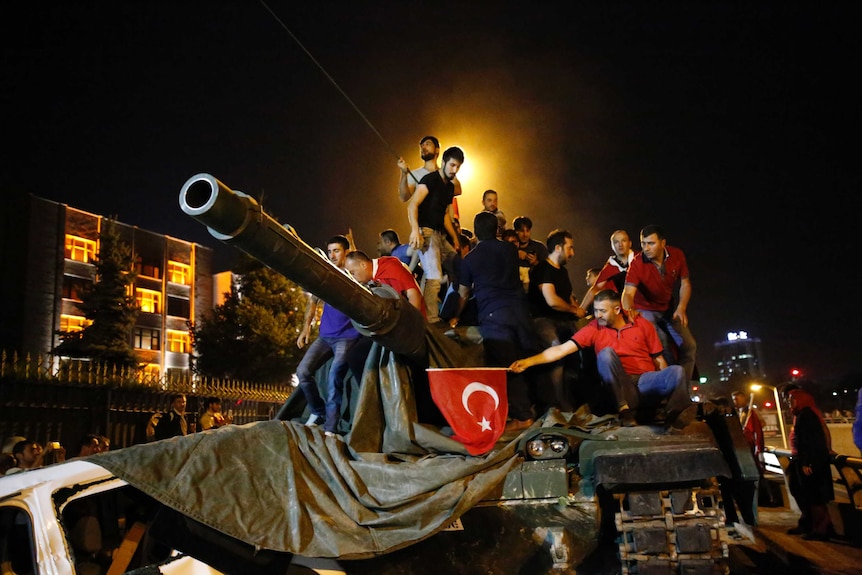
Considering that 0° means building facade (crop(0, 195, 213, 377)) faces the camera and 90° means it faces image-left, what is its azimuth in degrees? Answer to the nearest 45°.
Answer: approximately 315°

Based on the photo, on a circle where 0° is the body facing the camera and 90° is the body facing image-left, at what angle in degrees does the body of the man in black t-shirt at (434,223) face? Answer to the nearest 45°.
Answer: approximately 315°

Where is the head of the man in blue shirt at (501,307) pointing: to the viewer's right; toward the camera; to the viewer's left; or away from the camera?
away from the camera

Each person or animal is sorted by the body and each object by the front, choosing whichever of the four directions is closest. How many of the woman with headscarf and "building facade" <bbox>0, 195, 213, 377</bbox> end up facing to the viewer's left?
1

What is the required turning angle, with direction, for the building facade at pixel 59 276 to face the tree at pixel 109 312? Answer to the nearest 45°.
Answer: approximately 45° to its right

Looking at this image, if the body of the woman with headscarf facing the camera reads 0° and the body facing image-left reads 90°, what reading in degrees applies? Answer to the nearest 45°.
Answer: approximately 90°

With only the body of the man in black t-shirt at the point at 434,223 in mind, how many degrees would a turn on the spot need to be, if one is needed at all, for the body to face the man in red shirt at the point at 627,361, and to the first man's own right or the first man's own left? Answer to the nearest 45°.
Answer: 0° — they already face them
